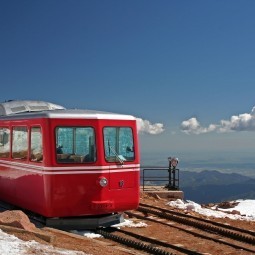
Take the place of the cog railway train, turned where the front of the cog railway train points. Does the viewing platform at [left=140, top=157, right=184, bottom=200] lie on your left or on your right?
on your left

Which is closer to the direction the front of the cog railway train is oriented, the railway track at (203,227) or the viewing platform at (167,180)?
the railway track

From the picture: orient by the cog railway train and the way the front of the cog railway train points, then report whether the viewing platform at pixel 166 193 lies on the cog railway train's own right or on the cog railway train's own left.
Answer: on the cog railway train's own left

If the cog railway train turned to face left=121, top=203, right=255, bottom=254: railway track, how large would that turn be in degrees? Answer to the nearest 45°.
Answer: approximately 45° to its left

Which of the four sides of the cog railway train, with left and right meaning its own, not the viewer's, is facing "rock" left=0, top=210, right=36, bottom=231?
right
